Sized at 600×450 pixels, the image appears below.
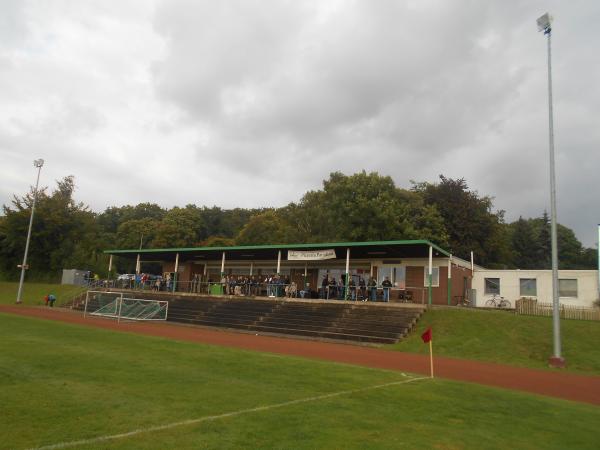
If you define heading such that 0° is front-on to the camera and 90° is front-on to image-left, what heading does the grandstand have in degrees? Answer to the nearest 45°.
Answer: approximately 45°

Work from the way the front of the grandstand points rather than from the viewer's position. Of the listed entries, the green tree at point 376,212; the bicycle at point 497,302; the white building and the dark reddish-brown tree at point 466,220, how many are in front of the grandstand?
0

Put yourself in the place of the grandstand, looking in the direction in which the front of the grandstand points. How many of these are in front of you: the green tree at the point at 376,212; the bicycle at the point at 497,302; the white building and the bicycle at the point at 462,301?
0

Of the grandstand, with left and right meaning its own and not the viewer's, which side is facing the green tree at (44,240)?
right

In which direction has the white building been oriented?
toward the camera

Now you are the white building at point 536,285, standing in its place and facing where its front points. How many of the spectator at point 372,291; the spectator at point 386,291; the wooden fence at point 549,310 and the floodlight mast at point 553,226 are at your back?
0

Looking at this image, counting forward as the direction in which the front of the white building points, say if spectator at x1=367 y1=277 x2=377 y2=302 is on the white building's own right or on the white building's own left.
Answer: on the white building's own right

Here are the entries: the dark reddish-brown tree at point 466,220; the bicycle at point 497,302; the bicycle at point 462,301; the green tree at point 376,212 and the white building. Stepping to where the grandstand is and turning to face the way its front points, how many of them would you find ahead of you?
0

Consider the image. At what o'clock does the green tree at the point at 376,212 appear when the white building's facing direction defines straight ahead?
The green tree is roughly at 4 o'clock from the white building.

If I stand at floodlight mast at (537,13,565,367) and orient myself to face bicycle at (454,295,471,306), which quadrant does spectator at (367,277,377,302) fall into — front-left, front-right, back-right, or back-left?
front-left

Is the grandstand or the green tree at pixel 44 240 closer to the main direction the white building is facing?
the grandstand

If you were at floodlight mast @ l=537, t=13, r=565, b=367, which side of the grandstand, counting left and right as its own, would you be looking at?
left

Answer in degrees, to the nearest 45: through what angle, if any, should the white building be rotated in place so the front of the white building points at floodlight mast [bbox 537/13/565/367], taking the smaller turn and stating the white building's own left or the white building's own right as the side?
0° — it already faces it

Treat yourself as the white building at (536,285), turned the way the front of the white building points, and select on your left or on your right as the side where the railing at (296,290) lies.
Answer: on your right

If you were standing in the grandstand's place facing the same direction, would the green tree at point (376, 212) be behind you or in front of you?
behind

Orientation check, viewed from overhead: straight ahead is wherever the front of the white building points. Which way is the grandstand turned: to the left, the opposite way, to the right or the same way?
the same way
